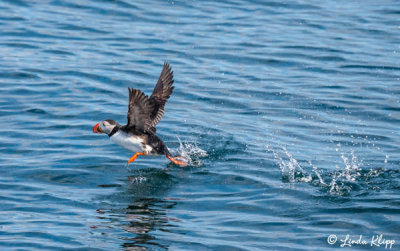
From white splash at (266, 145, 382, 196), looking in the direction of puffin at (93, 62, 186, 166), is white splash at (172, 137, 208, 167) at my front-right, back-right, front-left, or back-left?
front-right

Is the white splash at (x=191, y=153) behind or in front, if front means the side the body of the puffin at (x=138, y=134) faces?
behind

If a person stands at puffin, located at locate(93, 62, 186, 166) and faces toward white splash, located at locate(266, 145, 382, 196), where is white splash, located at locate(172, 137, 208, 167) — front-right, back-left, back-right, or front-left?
front-left

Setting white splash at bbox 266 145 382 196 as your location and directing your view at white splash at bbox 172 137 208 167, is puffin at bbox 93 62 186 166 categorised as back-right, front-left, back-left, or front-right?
front-left

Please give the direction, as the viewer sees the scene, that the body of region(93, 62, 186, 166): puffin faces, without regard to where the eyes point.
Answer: to the viewer's left

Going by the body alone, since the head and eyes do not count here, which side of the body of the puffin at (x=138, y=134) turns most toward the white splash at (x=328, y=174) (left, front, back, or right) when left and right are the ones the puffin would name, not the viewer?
back
